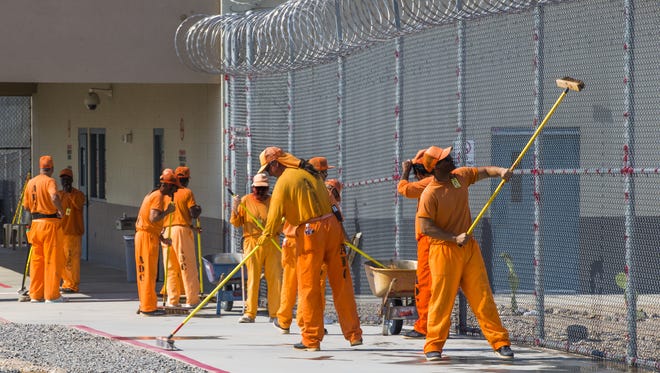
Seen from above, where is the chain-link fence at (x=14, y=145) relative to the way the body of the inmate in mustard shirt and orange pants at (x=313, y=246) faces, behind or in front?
in front

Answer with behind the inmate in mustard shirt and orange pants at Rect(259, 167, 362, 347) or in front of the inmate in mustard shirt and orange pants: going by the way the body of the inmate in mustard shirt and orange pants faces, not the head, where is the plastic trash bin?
in front

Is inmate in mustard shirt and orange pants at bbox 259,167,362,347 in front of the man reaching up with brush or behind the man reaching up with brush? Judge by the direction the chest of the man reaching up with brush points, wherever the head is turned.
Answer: behind

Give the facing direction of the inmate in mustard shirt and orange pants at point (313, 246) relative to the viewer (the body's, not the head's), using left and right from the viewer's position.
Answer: facing away from the viewer and to the left of the viewer
